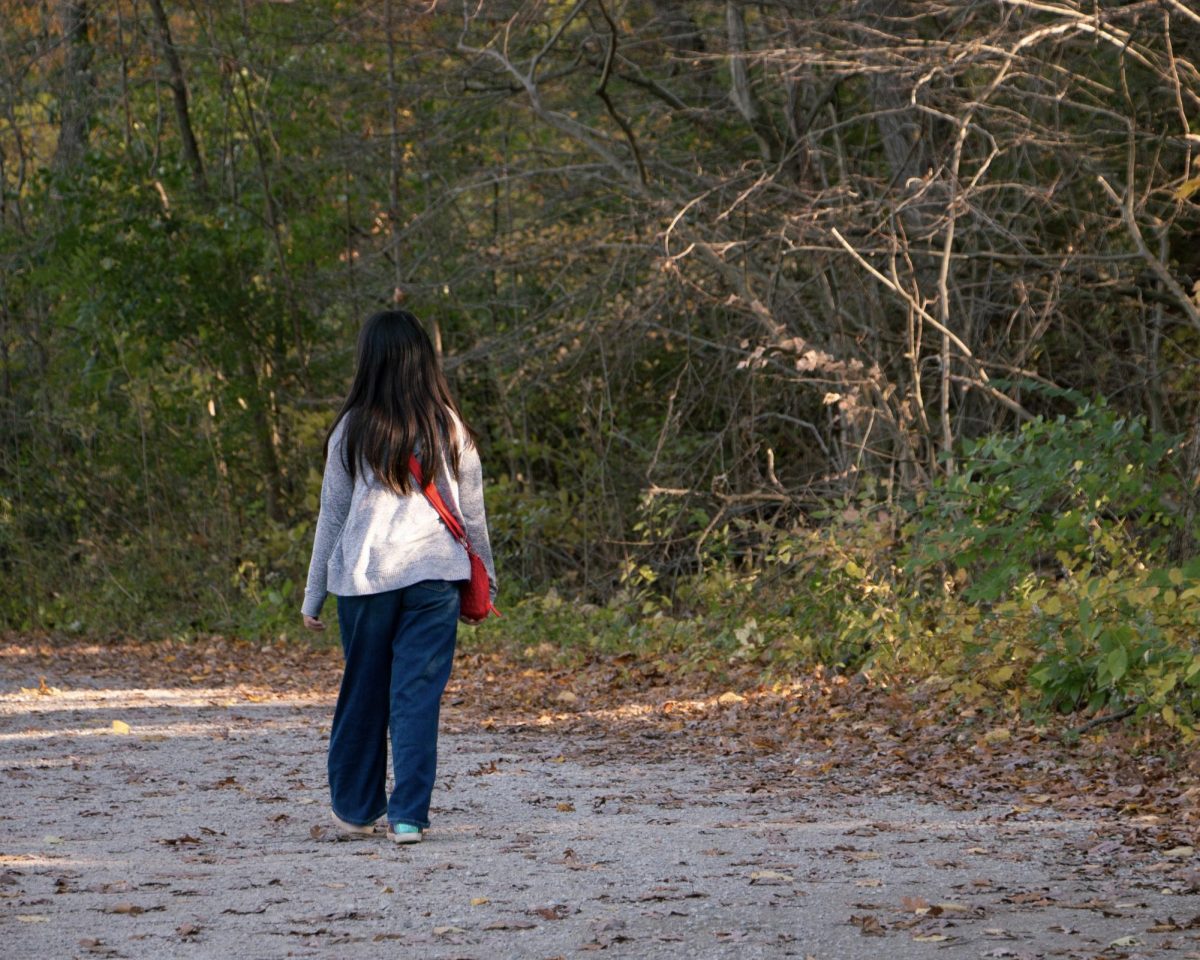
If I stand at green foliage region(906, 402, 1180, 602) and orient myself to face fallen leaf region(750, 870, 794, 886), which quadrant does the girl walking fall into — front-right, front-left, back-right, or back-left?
front-right

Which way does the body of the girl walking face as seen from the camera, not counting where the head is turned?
away from the camera

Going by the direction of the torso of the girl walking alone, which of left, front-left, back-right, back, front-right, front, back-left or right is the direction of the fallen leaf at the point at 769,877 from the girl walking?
back-right

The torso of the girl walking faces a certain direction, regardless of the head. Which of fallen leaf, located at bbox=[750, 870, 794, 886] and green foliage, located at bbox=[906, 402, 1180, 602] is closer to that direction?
the green foliage

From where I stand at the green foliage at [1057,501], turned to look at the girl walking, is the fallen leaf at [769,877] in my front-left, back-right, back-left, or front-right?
front-left

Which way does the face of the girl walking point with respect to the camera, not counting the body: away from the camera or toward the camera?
away from the camera

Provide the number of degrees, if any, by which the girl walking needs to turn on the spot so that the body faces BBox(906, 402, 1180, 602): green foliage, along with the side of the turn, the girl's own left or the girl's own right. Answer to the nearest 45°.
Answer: approximately 45° to the girl's own right
